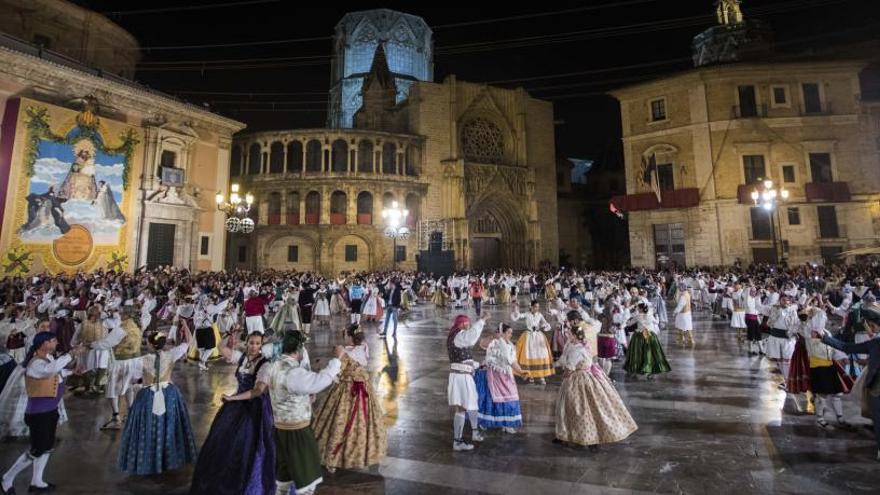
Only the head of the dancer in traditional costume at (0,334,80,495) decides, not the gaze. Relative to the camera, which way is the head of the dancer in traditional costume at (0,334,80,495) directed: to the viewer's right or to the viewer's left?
to the viewer's right

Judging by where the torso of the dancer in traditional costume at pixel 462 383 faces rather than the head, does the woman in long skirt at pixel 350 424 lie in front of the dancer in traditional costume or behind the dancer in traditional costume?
behind

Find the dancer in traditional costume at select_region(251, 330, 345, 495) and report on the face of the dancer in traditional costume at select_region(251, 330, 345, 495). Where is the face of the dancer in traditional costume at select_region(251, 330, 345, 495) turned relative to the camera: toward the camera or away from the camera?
away from the camera

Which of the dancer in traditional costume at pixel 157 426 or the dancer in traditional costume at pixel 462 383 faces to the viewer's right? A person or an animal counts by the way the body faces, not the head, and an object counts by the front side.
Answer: the dancer in traditional costume at pixel 462 383

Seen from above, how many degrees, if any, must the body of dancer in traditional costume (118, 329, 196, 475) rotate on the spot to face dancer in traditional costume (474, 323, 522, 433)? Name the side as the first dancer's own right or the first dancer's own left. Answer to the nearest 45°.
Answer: approximately 90° to the first dancer's own right

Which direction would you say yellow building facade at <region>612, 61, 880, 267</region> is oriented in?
toward the camera

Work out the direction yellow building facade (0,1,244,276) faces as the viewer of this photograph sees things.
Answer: facing the viewer and to the right of the viewer

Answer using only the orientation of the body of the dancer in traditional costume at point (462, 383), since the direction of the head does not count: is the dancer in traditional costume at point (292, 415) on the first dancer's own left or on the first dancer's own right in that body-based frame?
on the first dancer's own right

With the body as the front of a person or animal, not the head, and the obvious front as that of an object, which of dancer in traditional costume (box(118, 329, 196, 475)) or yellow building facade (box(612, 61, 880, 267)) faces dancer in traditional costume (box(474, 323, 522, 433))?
the yellow building facade

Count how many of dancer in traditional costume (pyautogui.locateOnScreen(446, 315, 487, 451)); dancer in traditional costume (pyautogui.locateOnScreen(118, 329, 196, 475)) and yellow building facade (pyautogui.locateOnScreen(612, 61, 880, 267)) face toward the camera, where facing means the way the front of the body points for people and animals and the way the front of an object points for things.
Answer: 1

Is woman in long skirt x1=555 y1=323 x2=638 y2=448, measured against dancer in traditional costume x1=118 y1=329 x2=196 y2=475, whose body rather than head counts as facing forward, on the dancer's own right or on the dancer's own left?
on the dancer's own right

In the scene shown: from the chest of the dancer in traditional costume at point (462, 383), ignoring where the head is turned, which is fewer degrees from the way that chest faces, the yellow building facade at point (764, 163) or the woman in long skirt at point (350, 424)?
the yellow building facade

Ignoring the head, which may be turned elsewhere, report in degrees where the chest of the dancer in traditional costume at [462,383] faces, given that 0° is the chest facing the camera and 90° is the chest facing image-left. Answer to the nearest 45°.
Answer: approximately 270°

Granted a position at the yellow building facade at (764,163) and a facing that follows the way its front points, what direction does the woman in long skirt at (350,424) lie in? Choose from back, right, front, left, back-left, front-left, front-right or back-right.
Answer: front

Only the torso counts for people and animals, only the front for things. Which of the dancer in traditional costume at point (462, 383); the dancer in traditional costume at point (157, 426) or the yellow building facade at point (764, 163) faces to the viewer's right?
the dancer in traditional costume at point (462, 383)

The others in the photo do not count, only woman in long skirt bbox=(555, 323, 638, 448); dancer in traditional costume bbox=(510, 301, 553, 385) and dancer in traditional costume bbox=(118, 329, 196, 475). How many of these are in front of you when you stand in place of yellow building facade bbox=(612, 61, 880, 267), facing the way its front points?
3

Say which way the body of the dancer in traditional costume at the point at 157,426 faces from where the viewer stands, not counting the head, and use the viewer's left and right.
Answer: facing away from the viewer
